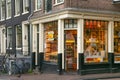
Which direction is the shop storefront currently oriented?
toward the camera
